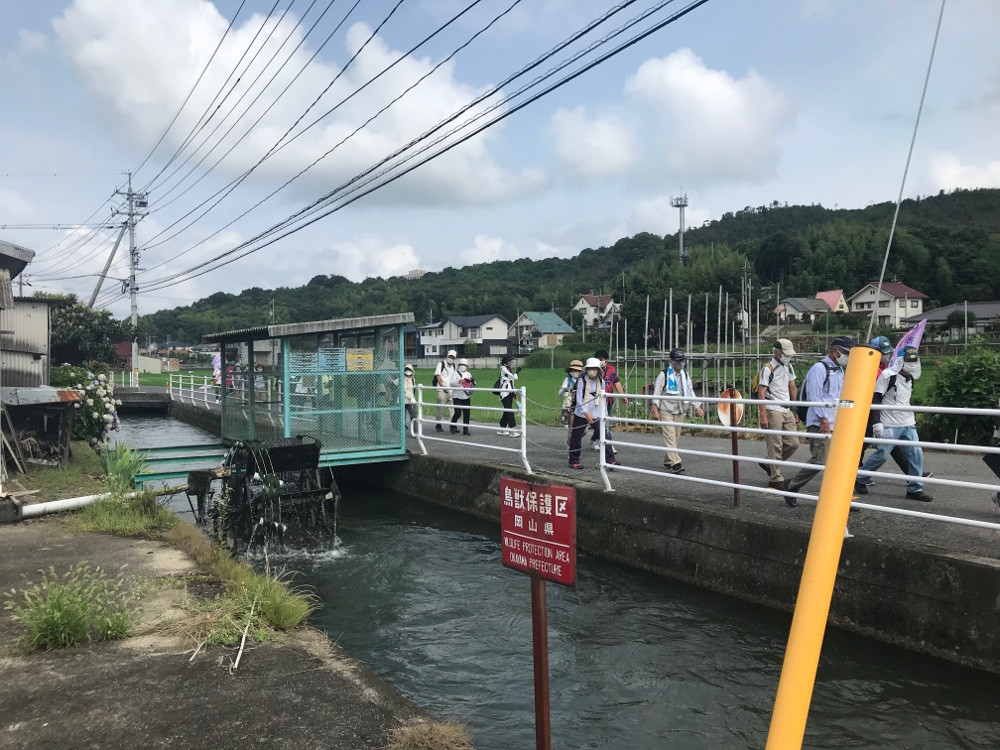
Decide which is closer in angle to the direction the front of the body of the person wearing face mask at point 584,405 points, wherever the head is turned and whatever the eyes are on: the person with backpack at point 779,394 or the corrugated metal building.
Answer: the person with backpack

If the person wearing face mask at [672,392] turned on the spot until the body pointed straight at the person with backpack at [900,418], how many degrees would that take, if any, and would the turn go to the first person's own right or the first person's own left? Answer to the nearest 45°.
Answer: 0° — they already face them

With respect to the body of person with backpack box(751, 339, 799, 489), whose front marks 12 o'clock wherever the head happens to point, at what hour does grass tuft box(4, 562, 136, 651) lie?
The grass tuft is roughly at 3 o'clock from the person with backpack.

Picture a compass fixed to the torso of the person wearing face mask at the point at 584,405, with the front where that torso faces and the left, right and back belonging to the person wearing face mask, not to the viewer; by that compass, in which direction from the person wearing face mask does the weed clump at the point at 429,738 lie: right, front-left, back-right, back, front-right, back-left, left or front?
front-right

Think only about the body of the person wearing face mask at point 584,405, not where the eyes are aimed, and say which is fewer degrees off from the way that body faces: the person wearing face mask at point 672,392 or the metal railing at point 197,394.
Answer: the person wearing face mask

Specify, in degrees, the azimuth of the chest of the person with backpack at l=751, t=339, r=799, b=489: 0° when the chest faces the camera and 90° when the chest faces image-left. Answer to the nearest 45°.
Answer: approximately 315°

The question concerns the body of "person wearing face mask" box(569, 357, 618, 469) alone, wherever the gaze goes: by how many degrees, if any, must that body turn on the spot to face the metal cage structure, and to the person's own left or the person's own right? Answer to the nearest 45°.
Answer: approximately 135° to the person's own right

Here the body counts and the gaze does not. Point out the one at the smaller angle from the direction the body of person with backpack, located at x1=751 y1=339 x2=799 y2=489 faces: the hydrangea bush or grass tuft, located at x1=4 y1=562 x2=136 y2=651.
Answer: the grass tuft

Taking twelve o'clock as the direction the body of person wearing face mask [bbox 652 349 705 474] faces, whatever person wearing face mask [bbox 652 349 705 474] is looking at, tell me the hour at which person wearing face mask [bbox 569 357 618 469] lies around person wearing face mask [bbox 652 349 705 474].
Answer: person wearing face mask [bbox 569 357 618 469] is roughly at 5 o'clock from person wearing face mask [bbox 652 349 705 474].

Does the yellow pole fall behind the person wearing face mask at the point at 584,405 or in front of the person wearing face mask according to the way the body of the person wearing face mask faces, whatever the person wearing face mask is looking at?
in front

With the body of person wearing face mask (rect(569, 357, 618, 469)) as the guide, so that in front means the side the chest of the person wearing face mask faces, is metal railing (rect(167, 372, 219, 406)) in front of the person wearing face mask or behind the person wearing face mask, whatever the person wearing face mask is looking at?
behind

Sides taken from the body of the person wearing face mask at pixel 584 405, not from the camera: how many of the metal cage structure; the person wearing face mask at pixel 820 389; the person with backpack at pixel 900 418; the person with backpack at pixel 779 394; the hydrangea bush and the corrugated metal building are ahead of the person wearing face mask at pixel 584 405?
3

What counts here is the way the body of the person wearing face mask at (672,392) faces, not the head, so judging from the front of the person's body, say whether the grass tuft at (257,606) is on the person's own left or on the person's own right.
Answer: on the person's own right

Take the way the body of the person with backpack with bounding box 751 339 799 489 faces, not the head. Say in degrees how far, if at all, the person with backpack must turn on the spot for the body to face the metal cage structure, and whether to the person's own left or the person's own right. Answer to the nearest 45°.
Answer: approximately 135° to the person's own right
